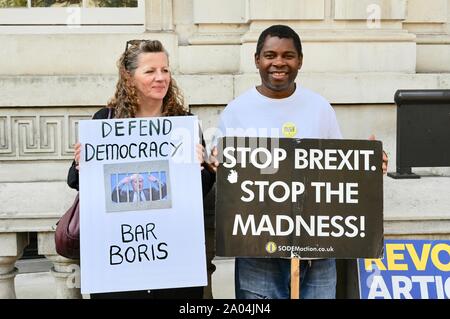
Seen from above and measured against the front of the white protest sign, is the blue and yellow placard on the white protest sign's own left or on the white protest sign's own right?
on the white protest sign's own left

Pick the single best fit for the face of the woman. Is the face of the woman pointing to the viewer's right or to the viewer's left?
to the viewer's right

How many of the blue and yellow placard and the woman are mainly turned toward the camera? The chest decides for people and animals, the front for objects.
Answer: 2

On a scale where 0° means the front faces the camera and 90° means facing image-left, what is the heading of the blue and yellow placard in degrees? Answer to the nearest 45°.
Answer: approximately 0°

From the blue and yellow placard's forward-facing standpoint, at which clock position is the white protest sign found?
The white protest sign is roughly at 2 o'clock from the blue and yellow placard.
